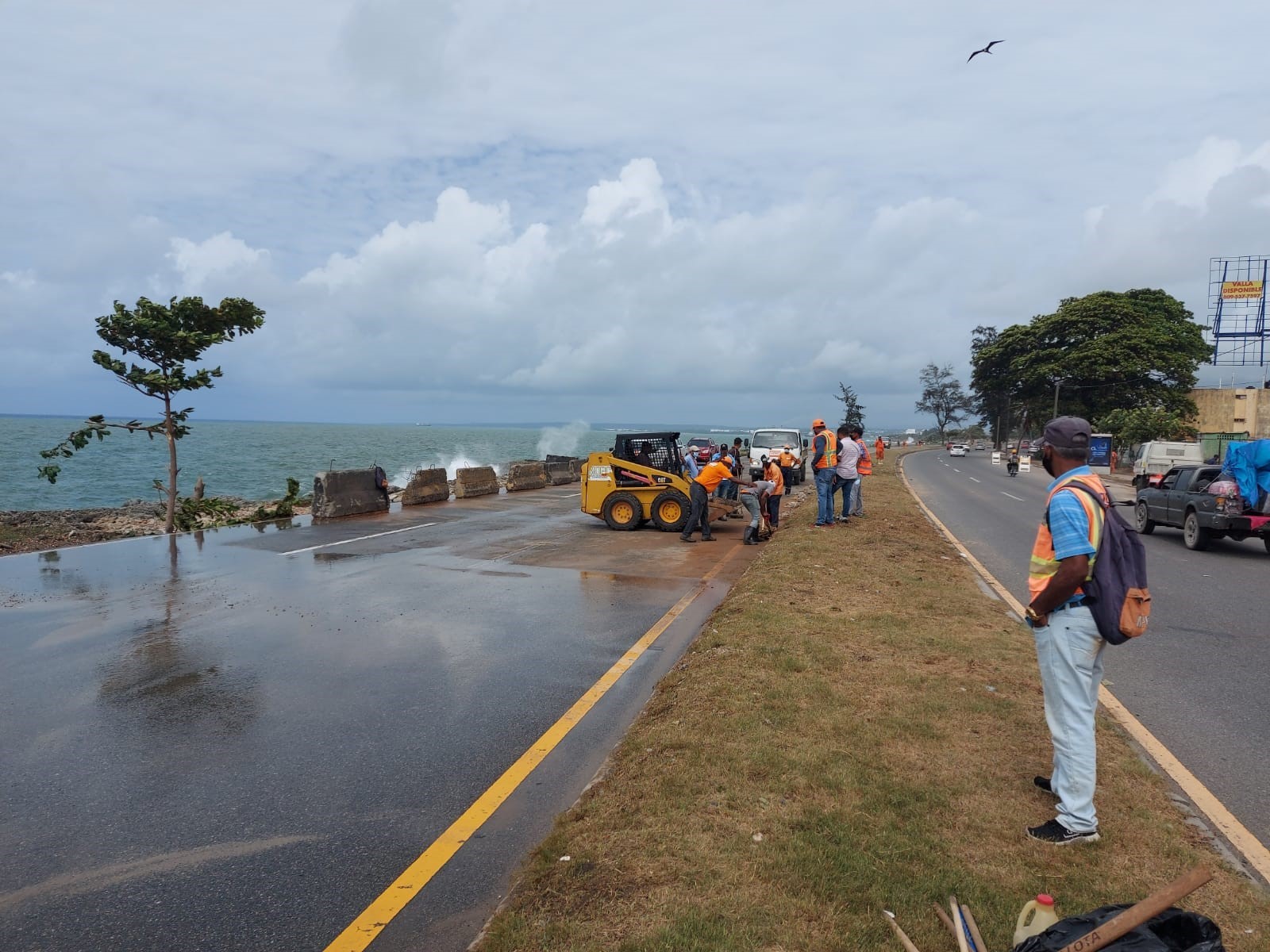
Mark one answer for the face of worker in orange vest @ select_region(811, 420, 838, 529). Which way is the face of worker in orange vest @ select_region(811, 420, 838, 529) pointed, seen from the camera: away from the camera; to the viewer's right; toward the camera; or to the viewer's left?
to the viewer's left

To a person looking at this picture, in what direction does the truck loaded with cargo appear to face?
facing away from the viewer and to the left of the viewer

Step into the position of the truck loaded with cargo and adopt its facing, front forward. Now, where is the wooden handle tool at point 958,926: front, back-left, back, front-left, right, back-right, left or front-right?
back-left

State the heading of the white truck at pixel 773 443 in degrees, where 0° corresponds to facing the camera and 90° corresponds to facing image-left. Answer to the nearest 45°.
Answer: approximately 0°

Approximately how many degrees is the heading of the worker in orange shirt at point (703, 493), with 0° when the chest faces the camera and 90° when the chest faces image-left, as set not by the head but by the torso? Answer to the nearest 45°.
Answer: approximately 270°

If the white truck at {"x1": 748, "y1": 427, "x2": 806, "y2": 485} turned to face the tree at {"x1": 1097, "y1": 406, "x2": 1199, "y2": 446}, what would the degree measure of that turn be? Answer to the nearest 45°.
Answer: approximately 135° to its left

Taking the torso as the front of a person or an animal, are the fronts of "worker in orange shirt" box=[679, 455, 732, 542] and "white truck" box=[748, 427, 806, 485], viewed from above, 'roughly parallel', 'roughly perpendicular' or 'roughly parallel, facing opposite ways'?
roughly perpendicular

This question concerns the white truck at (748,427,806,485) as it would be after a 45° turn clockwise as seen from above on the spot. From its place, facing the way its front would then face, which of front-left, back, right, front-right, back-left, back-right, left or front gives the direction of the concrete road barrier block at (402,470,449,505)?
front

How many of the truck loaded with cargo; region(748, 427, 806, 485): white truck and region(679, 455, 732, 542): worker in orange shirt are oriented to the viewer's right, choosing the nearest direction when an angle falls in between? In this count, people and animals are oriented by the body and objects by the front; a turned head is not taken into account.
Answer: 1

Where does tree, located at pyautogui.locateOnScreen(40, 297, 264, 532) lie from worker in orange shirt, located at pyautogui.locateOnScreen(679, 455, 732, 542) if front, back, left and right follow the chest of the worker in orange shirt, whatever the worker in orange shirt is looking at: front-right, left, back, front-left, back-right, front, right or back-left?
back

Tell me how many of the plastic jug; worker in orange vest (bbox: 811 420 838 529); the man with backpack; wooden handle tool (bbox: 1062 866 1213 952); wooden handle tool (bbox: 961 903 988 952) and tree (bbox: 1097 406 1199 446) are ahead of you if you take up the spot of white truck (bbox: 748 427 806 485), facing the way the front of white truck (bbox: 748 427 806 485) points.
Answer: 5
